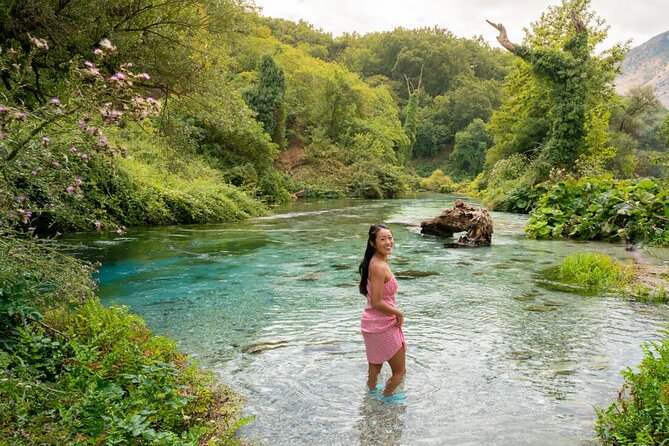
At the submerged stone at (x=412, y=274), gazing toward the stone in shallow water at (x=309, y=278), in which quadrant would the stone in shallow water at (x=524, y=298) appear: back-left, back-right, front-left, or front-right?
back-left

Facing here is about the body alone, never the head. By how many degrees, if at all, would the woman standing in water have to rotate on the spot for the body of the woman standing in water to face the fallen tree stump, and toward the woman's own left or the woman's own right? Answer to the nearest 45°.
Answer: approximately 90° to the woman's own left

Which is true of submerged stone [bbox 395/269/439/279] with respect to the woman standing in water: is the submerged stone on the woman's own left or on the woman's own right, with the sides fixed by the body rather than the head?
on the woman's own left

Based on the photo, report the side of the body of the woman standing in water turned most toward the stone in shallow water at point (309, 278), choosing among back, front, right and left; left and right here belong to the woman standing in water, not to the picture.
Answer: left

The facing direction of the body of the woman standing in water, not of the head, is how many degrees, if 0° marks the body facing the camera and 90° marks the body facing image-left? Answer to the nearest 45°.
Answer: approximately 270°

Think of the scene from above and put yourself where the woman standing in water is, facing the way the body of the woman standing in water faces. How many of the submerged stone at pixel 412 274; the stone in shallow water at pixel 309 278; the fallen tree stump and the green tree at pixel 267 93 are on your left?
4
